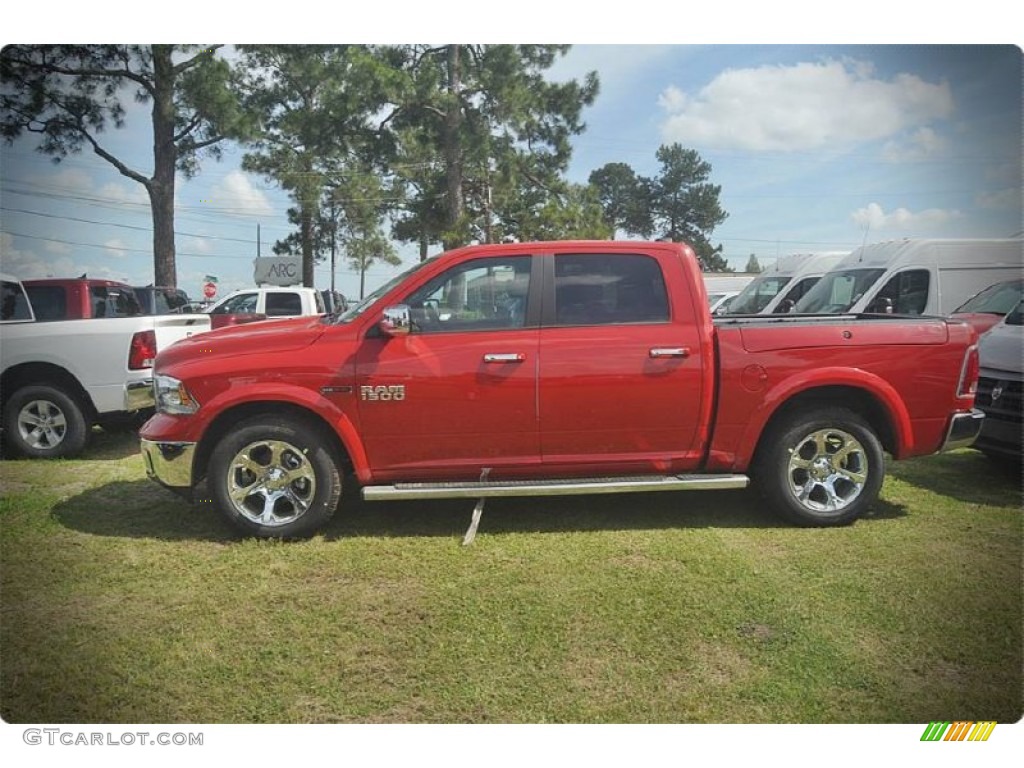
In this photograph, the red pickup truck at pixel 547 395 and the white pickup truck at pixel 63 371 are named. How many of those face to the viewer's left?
2

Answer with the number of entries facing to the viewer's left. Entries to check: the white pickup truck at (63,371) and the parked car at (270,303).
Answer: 2

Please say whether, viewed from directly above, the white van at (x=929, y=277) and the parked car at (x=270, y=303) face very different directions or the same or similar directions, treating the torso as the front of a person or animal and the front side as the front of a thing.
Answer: same or similar directions

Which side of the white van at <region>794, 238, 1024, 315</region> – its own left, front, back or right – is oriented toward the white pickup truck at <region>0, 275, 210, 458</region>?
front

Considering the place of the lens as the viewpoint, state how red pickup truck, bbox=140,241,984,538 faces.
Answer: facing to the left of the viewer

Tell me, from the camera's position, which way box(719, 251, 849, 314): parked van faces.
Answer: facing the viewer and to the left of the viewer

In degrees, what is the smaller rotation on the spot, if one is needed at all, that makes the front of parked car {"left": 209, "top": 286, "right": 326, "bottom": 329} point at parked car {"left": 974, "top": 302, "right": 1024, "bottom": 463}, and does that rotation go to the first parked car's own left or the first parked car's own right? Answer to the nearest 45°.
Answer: approximately 135° to the first parked car's own left

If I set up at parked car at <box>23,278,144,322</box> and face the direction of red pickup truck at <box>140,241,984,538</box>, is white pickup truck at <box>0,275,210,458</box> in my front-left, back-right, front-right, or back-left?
front-right

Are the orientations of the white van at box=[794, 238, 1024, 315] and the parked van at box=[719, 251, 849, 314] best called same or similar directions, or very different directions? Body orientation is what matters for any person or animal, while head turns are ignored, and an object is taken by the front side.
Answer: same or similar directions

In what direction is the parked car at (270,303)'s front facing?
to the viewer's left

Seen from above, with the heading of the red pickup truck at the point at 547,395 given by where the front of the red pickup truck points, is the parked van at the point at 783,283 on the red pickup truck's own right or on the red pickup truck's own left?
on the red pickup truck's own right

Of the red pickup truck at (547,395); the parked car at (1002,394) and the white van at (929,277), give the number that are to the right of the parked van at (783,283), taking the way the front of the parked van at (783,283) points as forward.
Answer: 0

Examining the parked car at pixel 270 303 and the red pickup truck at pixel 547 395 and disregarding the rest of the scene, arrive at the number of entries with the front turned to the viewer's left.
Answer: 2
